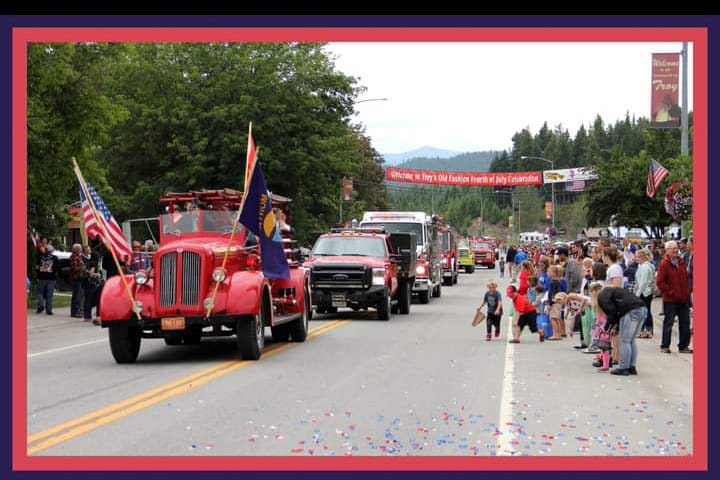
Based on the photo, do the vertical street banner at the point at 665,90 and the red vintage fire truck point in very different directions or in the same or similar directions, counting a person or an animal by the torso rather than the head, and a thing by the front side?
same or similar directions

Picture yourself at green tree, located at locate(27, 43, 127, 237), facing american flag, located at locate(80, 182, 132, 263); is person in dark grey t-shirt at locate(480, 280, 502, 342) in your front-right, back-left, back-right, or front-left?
front-left

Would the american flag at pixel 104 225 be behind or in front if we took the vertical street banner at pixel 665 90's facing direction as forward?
in front

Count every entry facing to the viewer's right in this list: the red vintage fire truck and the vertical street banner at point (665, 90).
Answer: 0

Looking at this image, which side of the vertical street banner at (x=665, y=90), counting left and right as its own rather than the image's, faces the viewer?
front

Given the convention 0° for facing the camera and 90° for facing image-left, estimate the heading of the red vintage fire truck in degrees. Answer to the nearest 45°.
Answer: approximately 45°

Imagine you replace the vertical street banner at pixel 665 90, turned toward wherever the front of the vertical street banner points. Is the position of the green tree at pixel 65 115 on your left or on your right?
on your right

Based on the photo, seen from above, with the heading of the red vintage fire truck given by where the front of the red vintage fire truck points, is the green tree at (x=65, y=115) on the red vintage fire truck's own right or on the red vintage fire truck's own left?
on the red vintage fire truck's own right

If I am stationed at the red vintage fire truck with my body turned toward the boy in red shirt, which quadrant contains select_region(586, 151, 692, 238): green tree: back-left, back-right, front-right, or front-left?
front-left

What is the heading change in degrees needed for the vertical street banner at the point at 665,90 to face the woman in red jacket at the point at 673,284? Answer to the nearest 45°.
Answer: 0° — it already faces them

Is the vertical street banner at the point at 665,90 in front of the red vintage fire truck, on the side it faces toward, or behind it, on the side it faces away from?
behind

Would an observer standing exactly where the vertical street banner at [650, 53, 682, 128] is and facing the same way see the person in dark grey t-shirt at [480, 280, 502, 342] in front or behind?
in front
